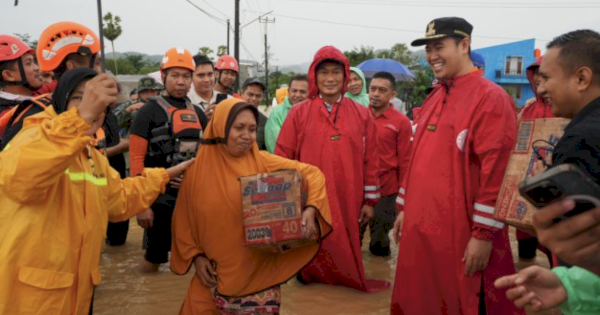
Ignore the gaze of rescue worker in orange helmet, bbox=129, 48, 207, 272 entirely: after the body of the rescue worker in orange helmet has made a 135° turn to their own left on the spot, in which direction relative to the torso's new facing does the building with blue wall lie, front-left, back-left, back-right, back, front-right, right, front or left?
front-right

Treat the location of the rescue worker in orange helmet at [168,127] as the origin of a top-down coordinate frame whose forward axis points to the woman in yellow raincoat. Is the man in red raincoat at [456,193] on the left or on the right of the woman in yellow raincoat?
left

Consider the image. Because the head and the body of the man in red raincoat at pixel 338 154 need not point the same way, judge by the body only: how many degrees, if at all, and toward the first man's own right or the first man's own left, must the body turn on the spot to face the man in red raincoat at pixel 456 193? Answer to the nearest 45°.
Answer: approximately 45° to the first man's own left

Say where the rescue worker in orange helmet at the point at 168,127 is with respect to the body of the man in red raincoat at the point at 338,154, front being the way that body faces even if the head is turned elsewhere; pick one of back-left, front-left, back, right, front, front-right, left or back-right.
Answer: right

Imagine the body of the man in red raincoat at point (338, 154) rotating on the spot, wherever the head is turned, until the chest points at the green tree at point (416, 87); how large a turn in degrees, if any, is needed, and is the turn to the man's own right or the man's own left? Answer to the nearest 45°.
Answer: approximately 180°

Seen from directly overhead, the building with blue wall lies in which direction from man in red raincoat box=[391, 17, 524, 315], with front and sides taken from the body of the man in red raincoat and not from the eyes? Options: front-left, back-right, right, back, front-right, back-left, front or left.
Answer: back-right

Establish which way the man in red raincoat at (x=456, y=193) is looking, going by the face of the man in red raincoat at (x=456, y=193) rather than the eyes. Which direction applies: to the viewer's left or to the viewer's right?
to the viewer's left

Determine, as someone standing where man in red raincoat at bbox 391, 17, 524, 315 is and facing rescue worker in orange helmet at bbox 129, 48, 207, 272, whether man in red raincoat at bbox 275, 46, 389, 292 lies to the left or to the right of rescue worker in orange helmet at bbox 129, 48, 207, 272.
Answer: right

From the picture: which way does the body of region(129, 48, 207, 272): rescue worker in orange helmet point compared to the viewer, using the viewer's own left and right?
facing the viewer and to the right of the viewer

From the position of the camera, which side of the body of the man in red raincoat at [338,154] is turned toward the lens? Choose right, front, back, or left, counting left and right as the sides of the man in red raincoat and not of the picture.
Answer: front
